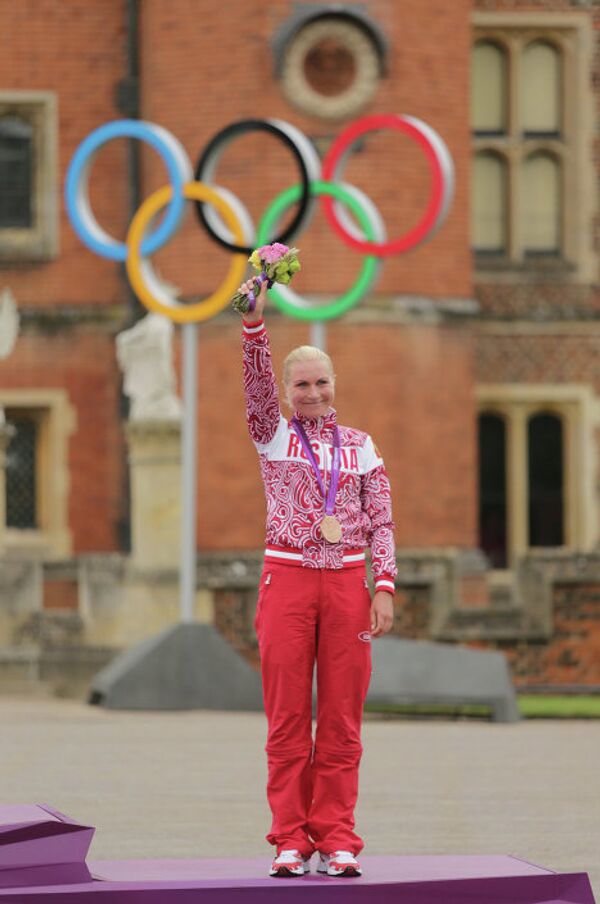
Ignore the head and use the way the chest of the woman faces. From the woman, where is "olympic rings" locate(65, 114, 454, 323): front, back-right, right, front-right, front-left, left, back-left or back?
back

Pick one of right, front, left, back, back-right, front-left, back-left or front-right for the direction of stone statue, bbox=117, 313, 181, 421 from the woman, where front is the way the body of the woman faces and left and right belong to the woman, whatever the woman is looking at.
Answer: back

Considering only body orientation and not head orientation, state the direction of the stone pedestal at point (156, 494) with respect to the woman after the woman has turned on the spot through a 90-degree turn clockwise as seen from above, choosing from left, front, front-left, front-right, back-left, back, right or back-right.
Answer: right

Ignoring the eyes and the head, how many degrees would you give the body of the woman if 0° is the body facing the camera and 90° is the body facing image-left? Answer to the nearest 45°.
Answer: approximately 0°
